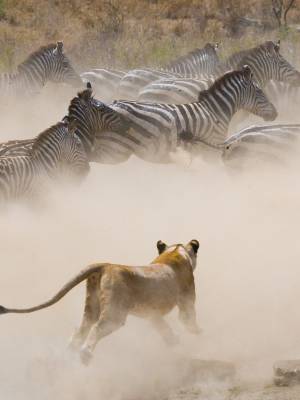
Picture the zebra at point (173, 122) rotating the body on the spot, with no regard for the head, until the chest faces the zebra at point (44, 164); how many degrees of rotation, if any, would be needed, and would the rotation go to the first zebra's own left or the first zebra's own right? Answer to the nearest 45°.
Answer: approximately 135° to the first zebra's own right

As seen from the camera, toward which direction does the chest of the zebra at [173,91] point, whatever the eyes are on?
to the viewer's right

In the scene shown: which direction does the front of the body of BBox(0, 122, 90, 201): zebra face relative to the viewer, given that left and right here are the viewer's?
facing to the right of the viewer

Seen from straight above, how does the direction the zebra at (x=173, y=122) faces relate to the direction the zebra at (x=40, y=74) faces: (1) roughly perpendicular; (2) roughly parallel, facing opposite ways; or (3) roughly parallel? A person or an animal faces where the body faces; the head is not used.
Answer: roughly parallel

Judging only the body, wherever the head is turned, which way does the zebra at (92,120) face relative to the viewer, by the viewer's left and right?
facing to the right of the viewer

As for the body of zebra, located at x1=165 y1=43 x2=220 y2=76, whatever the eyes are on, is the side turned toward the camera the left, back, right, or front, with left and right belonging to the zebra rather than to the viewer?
right

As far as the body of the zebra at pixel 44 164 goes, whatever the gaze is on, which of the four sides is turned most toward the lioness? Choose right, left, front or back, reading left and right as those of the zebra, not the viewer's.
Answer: right

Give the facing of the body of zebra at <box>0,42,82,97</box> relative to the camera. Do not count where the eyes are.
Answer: to the viewer's right

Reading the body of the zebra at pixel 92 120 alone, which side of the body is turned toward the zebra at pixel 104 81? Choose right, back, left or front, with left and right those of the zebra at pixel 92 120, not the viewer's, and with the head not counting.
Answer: left

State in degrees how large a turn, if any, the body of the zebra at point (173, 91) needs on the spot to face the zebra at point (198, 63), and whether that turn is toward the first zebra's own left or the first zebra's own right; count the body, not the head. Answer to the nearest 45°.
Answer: approximately 90° to the first zebra's own left

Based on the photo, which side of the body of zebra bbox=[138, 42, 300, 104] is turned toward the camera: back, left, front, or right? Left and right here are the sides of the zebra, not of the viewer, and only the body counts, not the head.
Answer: right

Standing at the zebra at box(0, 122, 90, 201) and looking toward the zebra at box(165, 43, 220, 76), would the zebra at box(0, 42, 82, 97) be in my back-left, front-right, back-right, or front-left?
front-left

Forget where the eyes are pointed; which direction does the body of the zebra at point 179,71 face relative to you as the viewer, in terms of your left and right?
facing to the right of the viewer

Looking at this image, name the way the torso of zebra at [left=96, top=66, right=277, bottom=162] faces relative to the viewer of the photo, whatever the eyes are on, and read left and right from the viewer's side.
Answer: facing to the right of the viewer
